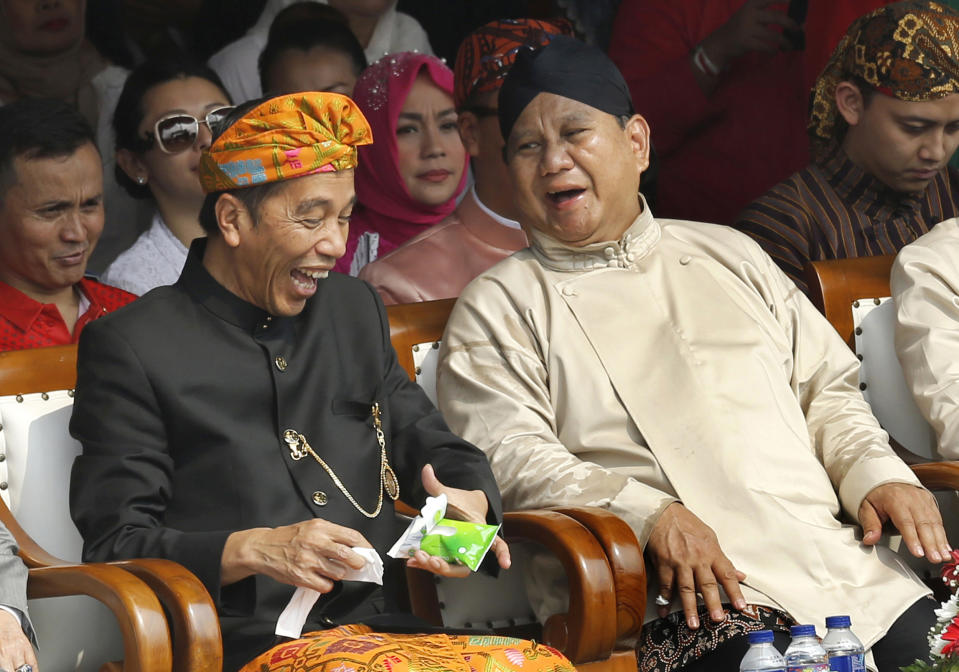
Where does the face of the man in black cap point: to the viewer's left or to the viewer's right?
to the viewer's left

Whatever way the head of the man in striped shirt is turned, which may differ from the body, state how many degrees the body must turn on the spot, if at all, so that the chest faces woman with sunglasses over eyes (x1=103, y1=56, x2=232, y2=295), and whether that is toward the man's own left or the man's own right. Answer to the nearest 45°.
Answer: approximately 135° to the man's own right

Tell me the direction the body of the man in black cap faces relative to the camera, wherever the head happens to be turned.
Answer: toward the camera

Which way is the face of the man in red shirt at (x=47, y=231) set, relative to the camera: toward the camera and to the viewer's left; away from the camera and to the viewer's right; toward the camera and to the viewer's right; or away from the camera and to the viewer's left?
toward the camera and to the viewer's right

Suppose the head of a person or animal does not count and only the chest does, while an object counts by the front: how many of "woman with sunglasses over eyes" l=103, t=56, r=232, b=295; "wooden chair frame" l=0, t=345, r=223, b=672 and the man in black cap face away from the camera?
0

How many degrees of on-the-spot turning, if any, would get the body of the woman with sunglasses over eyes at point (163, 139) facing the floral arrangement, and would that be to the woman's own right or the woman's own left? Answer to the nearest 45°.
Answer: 0° — they already face it

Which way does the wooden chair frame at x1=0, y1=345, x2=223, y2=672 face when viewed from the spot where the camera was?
facing the viewer and to the right of the viewer

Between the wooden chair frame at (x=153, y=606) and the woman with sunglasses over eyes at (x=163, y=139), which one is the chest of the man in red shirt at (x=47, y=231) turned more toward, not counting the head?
the wooden chair frame
